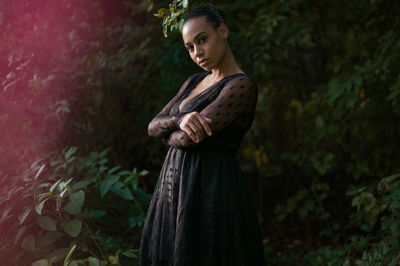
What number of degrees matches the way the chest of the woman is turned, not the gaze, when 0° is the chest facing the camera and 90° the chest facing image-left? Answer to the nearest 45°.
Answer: approximately 45°

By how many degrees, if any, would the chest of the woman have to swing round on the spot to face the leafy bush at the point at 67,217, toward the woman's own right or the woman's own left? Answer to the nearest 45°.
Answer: approximately 90° to the woman's own right
